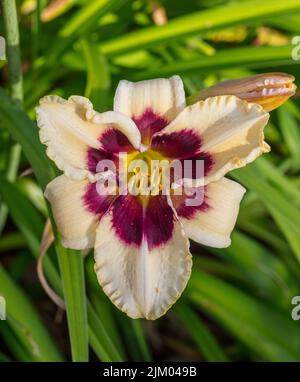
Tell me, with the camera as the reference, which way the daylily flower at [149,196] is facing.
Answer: facing the viewer
